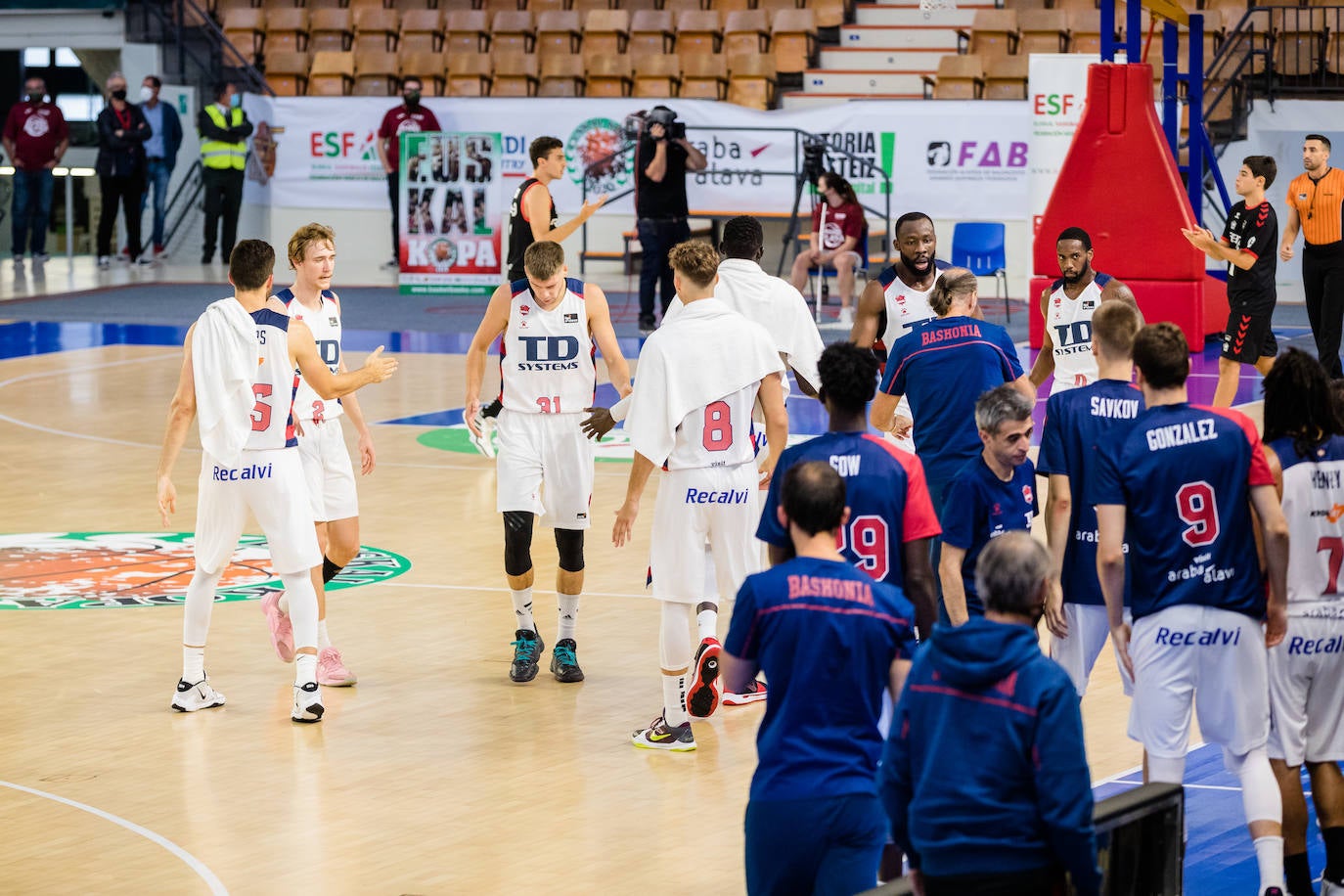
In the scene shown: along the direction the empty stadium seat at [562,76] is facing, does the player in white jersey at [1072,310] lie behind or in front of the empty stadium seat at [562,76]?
in front

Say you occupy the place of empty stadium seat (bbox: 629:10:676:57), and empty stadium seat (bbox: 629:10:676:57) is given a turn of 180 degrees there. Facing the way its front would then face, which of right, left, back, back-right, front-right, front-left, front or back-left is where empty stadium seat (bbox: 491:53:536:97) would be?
left

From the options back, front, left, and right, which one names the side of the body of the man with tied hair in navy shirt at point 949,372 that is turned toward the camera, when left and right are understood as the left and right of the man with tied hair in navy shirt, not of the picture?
back

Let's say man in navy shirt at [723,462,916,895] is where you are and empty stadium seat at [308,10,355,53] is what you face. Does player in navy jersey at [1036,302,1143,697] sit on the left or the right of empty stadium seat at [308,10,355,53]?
right

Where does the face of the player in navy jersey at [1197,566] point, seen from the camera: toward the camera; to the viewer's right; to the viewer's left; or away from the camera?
away from the camera

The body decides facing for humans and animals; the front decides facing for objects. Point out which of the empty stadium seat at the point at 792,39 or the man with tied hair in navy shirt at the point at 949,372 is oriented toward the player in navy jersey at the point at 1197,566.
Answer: the empty stadium seat

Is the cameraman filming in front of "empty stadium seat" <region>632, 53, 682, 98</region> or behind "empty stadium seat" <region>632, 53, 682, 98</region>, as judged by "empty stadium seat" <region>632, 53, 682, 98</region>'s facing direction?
in front

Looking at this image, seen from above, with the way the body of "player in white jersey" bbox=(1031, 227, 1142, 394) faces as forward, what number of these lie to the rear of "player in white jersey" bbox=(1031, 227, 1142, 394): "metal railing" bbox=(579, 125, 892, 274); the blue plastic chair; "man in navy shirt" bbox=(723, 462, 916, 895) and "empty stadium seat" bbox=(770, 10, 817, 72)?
3

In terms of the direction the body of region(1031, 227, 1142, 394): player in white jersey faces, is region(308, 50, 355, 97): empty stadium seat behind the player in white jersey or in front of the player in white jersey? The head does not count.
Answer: behind

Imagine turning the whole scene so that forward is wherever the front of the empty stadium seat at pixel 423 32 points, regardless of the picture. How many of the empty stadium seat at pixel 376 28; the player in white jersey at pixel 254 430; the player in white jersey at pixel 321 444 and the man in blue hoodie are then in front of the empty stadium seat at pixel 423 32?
3

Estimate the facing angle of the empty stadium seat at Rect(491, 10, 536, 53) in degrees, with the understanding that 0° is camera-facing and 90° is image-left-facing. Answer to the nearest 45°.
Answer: approximately 0°

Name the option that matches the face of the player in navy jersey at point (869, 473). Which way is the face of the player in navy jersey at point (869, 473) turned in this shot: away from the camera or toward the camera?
away from the camera

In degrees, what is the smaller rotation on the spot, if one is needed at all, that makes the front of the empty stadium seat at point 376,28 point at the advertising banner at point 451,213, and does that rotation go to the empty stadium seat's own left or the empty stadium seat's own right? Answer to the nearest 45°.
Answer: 0° — it already faces it

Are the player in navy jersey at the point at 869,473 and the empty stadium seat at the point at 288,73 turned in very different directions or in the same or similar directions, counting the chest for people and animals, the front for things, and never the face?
very different directions

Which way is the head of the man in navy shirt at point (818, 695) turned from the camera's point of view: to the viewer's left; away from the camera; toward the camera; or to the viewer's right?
away from the camera

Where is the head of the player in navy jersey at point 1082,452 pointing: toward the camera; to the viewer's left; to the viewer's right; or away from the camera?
away from the camera
